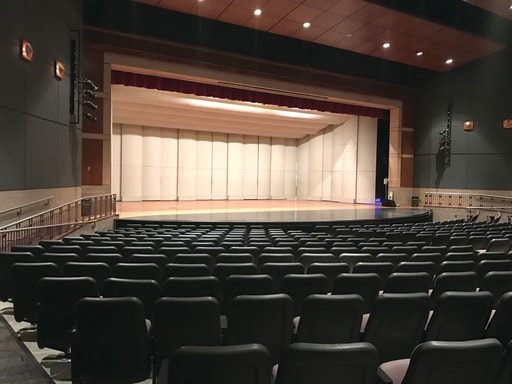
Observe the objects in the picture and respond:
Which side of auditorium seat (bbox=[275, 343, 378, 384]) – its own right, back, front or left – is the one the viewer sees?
back

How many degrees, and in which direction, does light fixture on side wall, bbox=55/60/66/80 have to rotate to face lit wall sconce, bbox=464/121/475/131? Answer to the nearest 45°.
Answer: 0° — it already faces it

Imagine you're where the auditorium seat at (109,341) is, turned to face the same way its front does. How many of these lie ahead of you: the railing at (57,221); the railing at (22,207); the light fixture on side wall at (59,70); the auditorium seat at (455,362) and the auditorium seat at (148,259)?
4

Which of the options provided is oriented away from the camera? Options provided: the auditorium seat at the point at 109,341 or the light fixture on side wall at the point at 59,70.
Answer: the auditorium seat

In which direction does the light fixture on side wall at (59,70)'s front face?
to the viewer's right

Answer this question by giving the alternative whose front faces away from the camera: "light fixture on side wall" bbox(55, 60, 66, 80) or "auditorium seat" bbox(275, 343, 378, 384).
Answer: the auditorium seat

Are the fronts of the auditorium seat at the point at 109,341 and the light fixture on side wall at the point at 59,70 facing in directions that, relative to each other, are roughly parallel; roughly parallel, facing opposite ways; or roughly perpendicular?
roughly perpendicular

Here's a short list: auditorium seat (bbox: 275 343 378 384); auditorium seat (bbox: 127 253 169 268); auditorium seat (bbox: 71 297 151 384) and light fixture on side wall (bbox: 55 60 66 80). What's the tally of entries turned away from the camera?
3

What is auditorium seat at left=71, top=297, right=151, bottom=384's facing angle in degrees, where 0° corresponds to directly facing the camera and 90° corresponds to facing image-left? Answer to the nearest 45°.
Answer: approximately 180°

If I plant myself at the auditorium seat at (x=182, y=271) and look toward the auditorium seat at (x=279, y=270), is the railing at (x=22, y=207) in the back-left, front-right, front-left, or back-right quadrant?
back-left

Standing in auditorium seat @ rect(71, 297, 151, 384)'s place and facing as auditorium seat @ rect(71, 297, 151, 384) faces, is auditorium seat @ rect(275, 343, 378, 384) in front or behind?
behind

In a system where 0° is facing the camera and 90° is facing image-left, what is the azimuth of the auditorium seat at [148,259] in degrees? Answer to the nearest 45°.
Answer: approximately 180°
